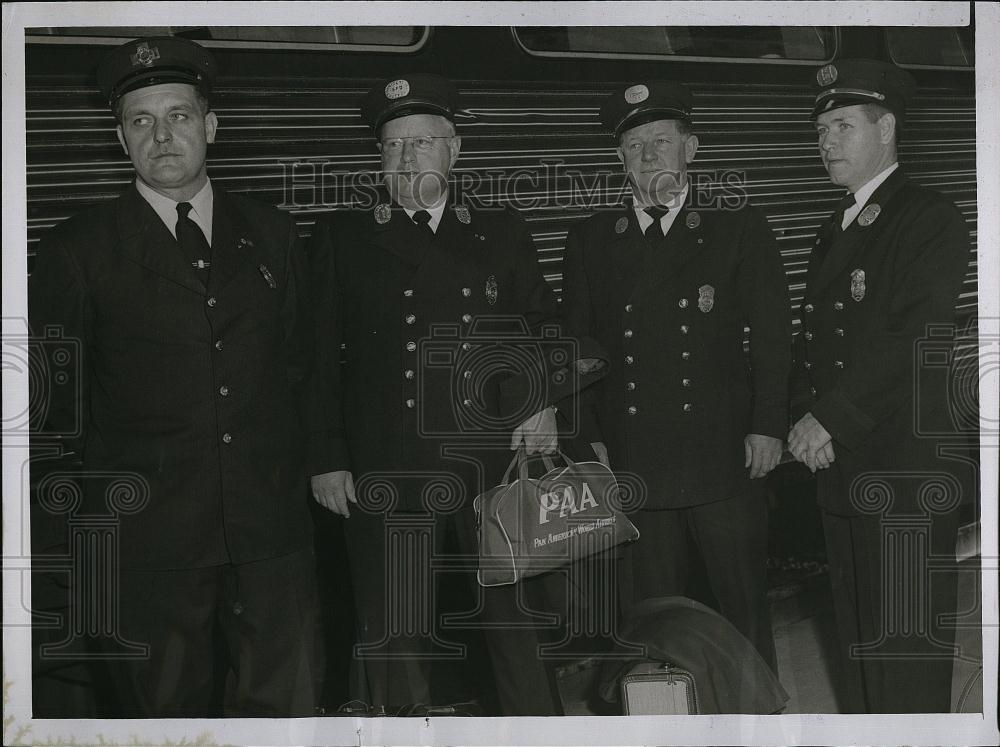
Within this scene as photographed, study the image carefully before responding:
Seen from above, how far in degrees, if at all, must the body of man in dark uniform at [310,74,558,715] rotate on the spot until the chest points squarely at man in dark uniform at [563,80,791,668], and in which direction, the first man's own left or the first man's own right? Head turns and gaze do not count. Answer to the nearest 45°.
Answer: approximately 90° to the first man's own left

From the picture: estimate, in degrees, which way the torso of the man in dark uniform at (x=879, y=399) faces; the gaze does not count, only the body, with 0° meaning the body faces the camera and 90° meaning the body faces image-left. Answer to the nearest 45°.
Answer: approximately 45°

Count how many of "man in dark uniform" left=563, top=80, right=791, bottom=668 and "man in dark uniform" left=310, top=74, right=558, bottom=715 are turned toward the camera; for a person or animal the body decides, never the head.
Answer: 2

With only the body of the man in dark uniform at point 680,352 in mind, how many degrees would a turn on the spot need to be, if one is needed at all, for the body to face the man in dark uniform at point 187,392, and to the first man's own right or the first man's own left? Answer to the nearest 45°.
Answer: approximately 90° to the first man's own right

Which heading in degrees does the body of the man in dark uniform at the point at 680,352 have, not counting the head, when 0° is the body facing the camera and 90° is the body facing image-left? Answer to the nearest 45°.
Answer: approximately 0°

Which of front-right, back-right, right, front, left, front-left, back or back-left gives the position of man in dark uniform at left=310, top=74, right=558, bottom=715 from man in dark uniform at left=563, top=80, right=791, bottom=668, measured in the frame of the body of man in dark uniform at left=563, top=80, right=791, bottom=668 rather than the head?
right
